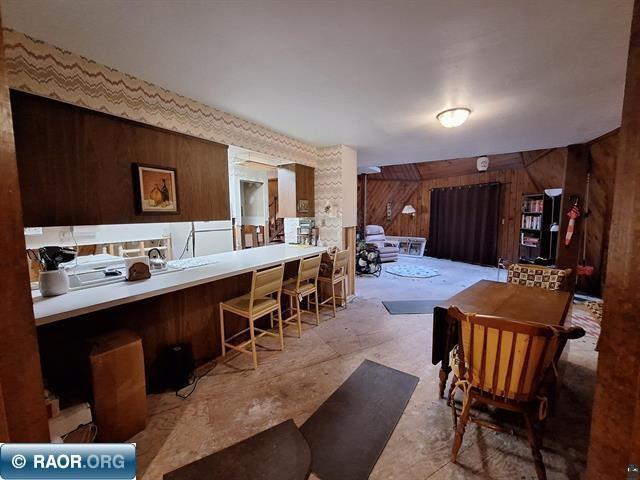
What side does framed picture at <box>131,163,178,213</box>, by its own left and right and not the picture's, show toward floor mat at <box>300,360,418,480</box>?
front

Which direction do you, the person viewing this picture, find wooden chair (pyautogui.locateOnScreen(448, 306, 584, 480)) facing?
facing away from the viewer

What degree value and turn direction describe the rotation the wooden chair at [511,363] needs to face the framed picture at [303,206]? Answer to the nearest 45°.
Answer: approximately 45° to its left

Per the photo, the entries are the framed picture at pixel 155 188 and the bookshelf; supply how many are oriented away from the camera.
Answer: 0

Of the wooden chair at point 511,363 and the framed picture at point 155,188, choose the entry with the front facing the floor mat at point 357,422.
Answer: the framed picture

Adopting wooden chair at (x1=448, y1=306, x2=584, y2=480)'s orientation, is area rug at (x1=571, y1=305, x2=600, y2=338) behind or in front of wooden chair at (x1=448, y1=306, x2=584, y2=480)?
in front

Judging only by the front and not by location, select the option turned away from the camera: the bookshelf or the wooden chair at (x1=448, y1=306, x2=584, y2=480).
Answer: the wooden chair

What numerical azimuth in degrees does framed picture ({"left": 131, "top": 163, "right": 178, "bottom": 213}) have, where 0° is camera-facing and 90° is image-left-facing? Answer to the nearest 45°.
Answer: approximately 315°

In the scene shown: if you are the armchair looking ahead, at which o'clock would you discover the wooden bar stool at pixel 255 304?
The wooden bar stool is roughly at 2 o'clock from the armchair.

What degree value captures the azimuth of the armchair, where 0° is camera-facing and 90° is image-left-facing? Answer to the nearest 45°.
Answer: approximately 315°
